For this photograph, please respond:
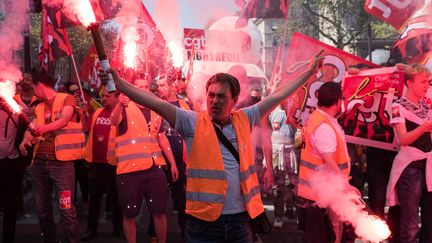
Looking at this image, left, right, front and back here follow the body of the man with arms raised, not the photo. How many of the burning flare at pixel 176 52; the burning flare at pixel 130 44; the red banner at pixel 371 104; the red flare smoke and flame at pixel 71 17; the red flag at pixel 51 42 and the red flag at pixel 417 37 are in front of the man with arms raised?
0

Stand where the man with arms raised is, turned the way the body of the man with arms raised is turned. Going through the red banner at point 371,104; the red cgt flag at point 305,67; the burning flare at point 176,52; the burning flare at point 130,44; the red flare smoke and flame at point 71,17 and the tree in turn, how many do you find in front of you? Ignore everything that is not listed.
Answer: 0

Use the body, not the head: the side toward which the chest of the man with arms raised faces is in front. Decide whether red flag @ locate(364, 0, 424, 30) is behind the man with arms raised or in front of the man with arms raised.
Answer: behind

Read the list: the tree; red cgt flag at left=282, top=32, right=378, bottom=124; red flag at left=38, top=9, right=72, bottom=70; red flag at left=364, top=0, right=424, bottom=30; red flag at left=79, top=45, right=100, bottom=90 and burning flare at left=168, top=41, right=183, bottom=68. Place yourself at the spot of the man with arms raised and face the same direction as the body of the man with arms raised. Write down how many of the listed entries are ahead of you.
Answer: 0

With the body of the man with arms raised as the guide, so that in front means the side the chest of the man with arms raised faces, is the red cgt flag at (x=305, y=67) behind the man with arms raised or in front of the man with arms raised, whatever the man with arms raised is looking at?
behind

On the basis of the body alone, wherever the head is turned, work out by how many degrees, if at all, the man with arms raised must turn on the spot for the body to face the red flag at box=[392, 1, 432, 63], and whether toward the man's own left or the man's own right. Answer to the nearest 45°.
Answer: approximately 135° to the man's own left

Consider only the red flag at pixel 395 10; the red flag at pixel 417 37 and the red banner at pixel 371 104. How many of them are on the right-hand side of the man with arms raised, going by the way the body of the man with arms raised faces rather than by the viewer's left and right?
0

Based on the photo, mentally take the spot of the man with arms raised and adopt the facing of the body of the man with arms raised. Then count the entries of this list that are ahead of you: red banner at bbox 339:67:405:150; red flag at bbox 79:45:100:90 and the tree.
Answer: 0

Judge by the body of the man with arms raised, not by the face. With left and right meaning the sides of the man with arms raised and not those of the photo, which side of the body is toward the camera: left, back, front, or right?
front

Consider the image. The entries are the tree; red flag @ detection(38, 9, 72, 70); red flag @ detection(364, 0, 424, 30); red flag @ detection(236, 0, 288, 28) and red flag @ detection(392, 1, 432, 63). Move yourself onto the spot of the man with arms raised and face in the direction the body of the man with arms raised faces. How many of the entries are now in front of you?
0

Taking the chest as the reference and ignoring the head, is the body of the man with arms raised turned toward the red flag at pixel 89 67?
no

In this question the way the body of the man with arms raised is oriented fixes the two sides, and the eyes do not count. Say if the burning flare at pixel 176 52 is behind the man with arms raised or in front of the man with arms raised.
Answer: behind

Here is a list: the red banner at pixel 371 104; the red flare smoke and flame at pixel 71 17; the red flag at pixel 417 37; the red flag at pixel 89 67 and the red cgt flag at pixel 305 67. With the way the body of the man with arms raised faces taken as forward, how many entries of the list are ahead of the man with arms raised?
0
